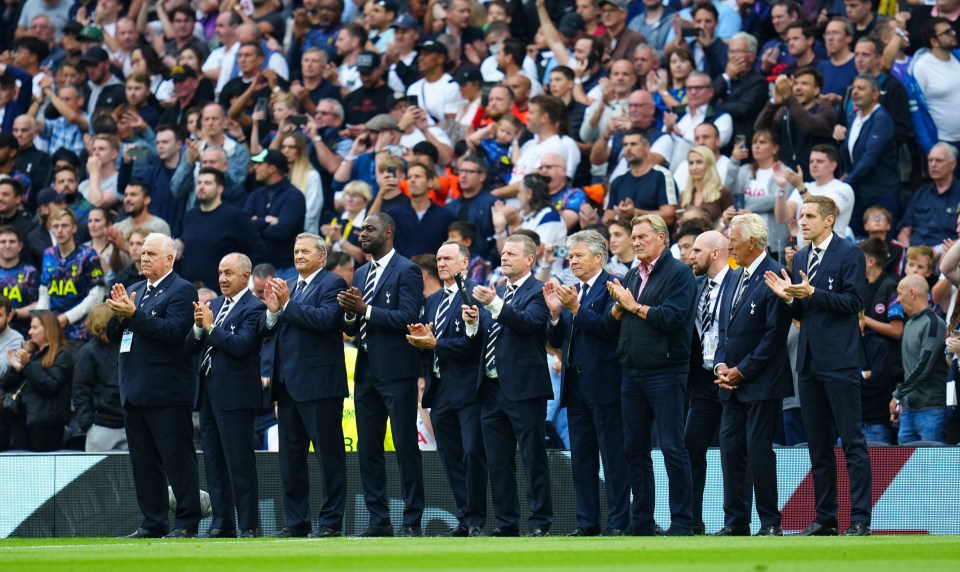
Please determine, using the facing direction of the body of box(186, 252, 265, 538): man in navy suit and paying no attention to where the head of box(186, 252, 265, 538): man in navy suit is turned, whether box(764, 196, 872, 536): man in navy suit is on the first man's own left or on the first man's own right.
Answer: on the first man's own left

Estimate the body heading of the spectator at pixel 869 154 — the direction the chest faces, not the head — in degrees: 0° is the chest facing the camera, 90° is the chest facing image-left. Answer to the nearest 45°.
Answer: approximately 45°

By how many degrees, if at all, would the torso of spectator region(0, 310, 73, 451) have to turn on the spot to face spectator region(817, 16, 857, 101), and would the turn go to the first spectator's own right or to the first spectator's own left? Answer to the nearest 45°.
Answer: approximately 135° to the first spectator's own left

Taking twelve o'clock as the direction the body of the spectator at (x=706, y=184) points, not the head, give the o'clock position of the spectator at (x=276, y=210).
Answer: the spectator at (x=276, y=210) is roughly at 2 o'clock from the spectator at (x=706, y=184).

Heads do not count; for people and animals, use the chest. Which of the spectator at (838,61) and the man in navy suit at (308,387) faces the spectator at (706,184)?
the spectator at (838,61)

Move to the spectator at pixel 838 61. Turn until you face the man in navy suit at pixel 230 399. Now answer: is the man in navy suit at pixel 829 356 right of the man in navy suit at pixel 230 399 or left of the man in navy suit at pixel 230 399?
left

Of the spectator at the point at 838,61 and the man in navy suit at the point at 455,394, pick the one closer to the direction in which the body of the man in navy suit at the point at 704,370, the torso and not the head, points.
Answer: the man in navy suit

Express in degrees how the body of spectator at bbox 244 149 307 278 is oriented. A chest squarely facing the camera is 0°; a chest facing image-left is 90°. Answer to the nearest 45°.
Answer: approximately 45°

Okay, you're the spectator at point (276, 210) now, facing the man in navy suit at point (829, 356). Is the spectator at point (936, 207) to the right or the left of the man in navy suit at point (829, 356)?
left

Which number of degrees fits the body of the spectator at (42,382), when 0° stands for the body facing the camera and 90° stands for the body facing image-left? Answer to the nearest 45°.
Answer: approximately 45°

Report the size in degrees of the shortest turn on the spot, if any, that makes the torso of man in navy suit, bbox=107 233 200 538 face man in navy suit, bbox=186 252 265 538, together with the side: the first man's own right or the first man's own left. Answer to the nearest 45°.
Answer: approximately 135° to the first man's own left
